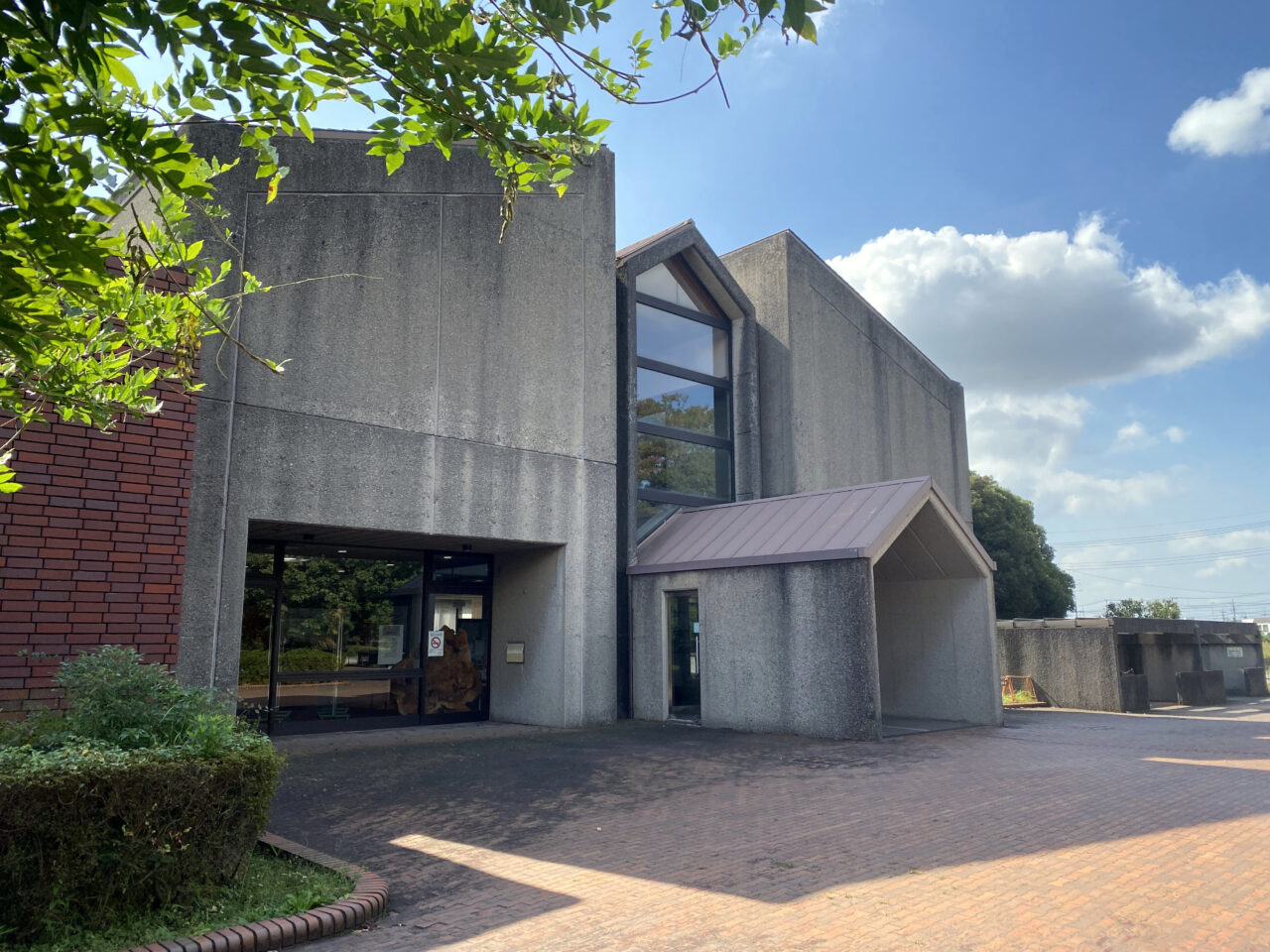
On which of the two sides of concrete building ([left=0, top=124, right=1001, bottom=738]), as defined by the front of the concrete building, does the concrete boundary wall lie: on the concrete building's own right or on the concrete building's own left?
on the concrete building's own left

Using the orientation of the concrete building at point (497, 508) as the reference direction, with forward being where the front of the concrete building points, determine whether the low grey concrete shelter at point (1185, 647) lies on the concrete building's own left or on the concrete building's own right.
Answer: on the concrete building's own left

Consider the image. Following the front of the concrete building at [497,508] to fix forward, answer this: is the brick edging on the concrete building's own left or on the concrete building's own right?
on the concrete building's own right

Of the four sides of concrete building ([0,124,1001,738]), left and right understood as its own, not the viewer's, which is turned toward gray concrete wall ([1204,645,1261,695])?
left

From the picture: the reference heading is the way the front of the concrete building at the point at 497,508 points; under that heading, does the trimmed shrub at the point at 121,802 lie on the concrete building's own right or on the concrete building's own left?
on the concrete building's own right

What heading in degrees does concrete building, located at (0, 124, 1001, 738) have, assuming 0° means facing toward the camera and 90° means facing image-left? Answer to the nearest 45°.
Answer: approximately 315°

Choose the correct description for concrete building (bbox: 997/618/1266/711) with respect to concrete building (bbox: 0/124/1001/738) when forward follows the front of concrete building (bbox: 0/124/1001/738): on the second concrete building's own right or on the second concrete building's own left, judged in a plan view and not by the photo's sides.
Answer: on the second concrete building's own left
